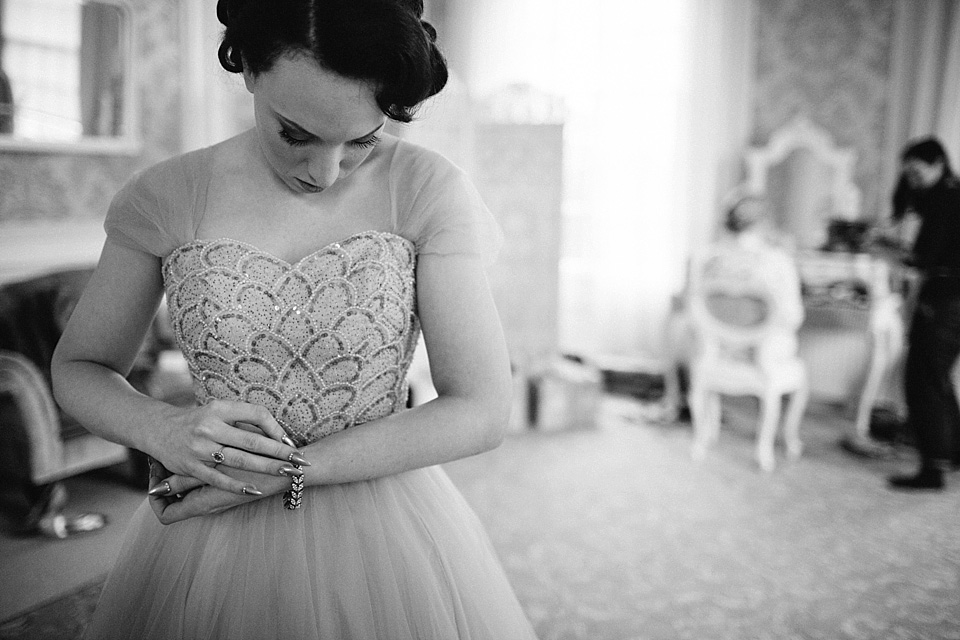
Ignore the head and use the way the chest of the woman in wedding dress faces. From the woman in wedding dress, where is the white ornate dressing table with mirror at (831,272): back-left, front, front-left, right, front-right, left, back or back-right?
back-left

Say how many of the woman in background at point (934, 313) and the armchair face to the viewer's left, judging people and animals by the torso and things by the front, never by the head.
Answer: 1

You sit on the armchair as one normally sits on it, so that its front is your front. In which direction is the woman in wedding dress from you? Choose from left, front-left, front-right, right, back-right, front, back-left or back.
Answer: front-right

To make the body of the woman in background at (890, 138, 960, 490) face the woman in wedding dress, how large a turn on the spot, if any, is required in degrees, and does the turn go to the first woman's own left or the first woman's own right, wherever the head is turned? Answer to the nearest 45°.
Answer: approximately 90° to the first woman's own left

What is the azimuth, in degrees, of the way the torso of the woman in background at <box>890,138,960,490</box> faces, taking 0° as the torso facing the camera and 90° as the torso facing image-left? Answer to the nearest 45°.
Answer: approximately 90°

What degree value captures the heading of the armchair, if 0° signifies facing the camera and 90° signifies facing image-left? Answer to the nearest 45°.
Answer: approximately 315°
